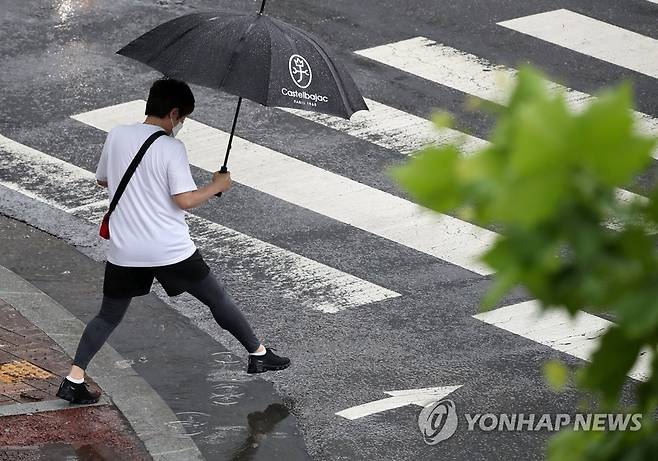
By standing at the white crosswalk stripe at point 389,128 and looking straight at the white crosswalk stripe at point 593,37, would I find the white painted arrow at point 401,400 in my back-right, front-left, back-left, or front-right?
back-right

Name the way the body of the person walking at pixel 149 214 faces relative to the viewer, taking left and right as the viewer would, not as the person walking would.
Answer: facing away from the viewer and to the right of the viewer

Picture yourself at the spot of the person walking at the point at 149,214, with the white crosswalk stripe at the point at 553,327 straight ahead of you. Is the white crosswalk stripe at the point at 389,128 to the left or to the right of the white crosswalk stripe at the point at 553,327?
left

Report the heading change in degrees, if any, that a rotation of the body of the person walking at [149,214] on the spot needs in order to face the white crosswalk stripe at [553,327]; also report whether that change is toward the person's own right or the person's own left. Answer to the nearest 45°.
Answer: approximately 45° to the person's own right

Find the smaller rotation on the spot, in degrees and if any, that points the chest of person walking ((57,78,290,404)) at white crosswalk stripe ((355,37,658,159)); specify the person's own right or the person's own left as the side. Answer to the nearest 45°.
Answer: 0° — they already face it

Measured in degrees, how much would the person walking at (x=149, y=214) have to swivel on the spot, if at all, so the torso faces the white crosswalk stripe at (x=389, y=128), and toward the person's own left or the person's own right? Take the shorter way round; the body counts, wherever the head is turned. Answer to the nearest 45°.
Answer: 0° — they already face it

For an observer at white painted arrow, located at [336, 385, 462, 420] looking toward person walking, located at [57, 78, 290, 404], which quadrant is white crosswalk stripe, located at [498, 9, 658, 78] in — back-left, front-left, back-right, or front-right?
back-right
